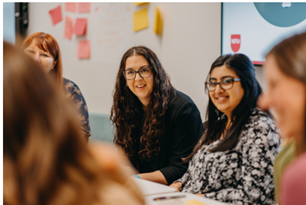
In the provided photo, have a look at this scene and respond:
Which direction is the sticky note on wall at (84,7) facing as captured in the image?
toward the camera

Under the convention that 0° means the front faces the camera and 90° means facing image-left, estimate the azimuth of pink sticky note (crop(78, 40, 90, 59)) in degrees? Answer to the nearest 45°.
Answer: approximately 0°

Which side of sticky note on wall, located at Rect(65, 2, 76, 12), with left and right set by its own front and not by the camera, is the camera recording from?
front

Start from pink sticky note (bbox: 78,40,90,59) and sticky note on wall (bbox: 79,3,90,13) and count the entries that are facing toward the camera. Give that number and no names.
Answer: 2

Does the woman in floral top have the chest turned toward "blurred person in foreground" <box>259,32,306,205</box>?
no

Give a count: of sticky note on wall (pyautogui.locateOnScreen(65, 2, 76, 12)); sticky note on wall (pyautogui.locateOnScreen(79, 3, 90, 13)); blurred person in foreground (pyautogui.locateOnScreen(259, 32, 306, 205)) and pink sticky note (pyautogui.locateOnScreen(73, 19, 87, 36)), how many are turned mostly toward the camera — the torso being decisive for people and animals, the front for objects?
3

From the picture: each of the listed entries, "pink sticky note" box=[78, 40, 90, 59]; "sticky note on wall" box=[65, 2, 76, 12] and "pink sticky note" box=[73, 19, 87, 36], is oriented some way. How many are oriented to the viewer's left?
0

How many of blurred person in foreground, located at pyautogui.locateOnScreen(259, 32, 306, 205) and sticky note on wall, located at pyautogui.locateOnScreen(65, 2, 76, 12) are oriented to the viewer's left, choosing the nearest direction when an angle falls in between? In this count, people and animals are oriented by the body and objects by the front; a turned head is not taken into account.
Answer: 1

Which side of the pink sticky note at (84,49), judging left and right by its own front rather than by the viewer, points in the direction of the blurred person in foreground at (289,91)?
front

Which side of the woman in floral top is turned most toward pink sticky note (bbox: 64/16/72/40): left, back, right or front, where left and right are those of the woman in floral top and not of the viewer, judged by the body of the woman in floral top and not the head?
right

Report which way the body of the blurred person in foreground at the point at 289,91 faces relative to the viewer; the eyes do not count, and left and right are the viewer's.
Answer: facing to the left of the viewer

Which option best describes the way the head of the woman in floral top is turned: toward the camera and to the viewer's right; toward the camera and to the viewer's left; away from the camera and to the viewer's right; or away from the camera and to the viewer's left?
toward the camera and to the viewer's left

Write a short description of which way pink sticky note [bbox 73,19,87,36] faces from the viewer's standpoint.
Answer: facing the viewer
